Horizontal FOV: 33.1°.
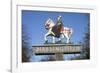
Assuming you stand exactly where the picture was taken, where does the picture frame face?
facing the viewer and to the right of the viewer
